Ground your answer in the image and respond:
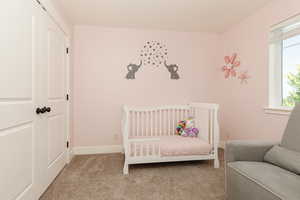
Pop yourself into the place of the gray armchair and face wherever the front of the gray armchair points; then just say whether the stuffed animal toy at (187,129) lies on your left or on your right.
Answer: on your right

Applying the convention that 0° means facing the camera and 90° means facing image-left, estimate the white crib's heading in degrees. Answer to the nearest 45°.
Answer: approximately 0°

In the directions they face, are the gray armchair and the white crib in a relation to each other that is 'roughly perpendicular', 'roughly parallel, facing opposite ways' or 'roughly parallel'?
roughly perpendicular

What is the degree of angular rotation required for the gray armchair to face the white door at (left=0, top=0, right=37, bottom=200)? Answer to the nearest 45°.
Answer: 0° — it already faces it

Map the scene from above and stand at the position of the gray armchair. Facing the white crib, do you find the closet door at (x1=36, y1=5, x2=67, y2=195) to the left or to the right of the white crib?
left

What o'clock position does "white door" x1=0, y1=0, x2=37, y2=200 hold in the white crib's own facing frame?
The white door is roughly at 1 o'clock from the white crib.

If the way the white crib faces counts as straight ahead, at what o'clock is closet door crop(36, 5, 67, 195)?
The closet door is roughly at 2 o'clock from the white crib.

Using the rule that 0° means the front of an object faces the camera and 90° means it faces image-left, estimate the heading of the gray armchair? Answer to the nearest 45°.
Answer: approximately 45°

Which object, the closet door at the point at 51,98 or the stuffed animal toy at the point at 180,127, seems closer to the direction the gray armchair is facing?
the closet door
